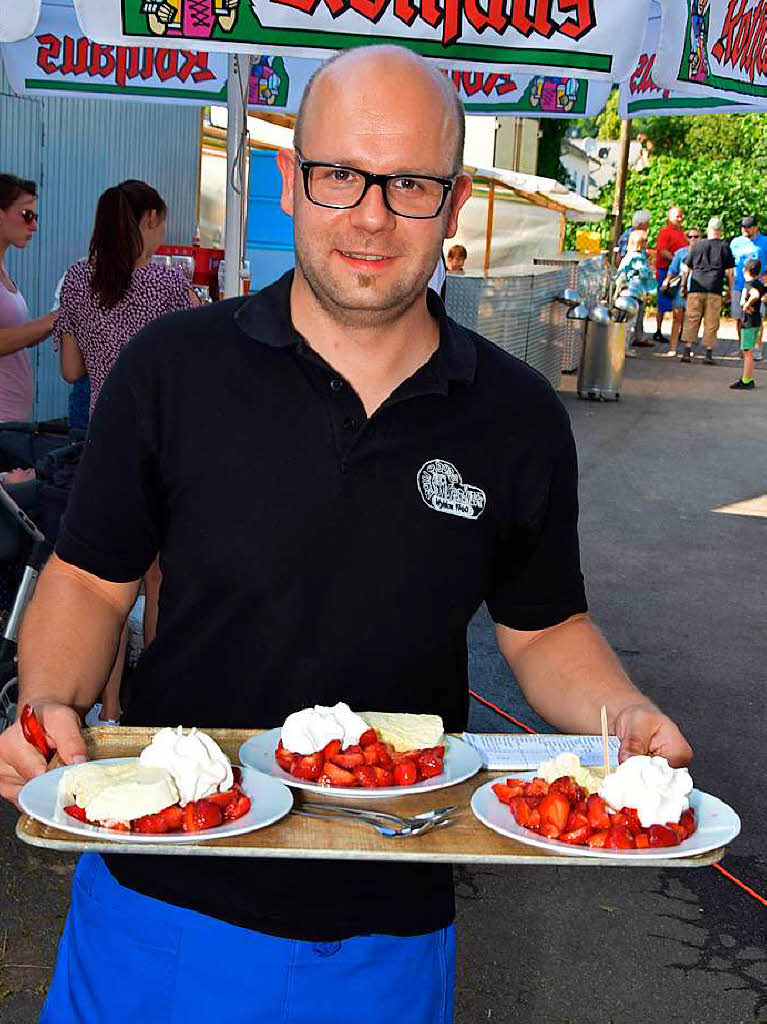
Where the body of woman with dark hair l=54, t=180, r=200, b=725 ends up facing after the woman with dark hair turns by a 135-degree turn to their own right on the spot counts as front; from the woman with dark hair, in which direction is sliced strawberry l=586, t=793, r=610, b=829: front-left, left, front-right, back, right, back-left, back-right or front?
front

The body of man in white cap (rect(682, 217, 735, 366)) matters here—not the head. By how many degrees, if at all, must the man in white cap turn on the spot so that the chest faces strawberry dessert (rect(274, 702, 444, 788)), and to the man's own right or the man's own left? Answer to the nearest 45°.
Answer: approximately 180°

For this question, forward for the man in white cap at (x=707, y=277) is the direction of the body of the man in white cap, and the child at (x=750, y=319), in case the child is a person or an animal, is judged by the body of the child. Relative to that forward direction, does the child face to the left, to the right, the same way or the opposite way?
to the left

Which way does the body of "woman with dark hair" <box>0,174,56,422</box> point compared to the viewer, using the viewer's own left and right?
facing to the right of the viewer

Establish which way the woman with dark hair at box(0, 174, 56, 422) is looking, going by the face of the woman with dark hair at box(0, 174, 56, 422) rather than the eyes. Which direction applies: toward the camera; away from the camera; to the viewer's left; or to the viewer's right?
to the viewer's right

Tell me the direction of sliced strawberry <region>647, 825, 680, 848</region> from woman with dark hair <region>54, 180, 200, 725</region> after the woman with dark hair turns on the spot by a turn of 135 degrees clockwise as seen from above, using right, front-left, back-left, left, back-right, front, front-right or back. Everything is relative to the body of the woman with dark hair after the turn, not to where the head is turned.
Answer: front

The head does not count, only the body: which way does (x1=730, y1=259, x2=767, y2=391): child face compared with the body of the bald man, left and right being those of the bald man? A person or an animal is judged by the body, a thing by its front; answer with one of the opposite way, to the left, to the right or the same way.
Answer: to the right

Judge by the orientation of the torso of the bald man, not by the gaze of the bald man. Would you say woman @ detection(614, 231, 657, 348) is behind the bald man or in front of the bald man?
behind

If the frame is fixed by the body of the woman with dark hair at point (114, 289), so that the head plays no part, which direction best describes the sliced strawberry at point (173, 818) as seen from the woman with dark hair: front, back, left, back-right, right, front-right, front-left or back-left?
back-right

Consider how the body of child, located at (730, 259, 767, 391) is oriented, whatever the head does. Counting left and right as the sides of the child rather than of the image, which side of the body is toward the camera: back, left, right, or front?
left

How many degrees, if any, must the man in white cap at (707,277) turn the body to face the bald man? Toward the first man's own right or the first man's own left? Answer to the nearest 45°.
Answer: approximately 180°
